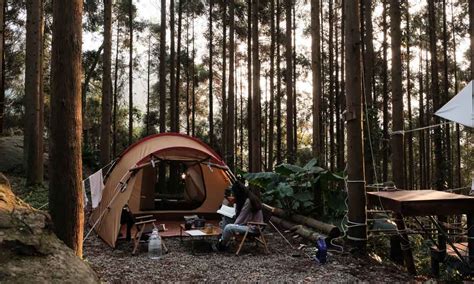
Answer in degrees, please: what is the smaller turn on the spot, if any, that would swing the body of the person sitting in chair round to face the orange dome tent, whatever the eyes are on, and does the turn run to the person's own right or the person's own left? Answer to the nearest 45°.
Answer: approximately 45° to the person's own right

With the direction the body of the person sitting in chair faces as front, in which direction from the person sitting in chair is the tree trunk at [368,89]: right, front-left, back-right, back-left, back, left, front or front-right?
back-right

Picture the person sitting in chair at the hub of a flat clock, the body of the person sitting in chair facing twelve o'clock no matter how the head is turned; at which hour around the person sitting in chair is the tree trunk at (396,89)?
The tree trunk is roughly at 5 o'clock from the person sitting in chair.

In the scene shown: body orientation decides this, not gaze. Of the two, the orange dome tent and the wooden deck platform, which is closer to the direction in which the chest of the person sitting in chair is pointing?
the orange dome tent

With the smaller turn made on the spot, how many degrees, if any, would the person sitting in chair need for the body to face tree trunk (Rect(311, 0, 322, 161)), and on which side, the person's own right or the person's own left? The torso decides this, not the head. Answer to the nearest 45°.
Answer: approximately 135° to the person's own right

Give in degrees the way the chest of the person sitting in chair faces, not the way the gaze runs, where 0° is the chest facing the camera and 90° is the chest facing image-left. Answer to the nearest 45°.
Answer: approximately 90°

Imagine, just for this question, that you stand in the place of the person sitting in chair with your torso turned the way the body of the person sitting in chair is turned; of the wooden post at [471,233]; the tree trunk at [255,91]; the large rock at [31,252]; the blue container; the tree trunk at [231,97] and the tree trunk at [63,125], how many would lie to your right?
2

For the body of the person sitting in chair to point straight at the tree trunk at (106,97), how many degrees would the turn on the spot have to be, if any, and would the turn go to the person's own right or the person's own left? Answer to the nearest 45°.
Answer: approximately 45° to the person's own right

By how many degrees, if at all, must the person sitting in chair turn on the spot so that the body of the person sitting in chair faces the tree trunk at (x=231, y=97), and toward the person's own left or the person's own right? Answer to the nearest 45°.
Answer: approximately 90° to the person's own right

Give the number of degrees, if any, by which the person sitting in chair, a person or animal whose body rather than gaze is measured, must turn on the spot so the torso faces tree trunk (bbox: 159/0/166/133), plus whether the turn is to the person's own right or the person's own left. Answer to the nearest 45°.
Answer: approximately 90° to the person's own right

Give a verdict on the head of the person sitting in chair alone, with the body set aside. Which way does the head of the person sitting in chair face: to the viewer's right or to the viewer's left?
to the viewer's left

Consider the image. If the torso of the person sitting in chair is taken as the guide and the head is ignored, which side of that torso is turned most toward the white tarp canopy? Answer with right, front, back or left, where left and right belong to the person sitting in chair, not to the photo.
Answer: back

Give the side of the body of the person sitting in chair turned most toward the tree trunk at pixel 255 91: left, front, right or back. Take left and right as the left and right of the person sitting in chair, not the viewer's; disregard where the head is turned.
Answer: right
